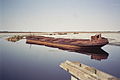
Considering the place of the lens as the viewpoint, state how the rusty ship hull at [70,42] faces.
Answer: facing the viewer and to the right of the viewer

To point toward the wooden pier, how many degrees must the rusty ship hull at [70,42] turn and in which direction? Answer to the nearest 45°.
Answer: approximately 45° to its right
